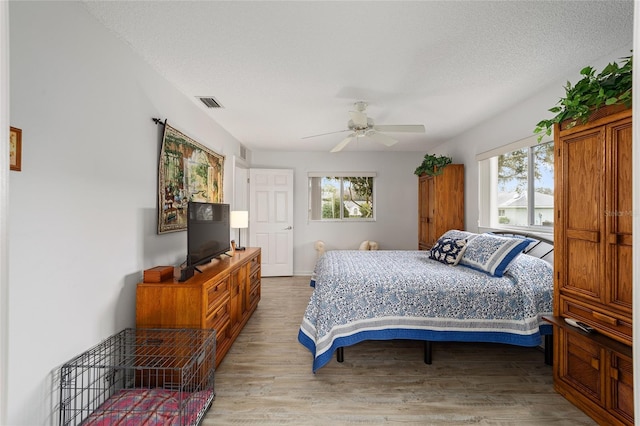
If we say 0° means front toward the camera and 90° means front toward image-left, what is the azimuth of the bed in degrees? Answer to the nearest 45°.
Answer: approximately 90°

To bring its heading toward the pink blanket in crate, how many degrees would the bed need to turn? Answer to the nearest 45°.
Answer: approximately 45° to its left

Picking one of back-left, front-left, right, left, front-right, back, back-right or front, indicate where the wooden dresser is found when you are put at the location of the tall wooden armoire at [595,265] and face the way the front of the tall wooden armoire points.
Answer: front

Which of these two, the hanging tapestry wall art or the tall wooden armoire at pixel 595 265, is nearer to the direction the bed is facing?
the hanging tapestry wall art

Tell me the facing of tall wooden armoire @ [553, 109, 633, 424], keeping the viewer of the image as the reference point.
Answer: facing the viewer and to the left of the viewer

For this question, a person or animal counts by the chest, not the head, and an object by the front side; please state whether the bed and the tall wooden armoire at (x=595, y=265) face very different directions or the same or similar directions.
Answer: same or similar directions

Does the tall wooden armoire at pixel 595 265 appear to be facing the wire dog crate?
yes

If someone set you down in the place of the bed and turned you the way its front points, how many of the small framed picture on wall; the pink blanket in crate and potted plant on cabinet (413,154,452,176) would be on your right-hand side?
1

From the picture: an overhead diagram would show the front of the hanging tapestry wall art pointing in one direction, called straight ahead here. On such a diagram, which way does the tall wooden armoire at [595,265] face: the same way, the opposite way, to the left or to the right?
the opposite way

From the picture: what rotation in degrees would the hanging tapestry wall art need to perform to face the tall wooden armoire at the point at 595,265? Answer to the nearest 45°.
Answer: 0° — it already faces it

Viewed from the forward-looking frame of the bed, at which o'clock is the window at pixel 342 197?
The window is roughly at 2 o'clock from the bed.

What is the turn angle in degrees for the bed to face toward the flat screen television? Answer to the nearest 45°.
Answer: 0° — it already faces it

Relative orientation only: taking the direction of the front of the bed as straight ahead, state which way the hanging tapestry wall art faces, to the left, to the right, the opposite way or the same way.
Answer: the opposite way

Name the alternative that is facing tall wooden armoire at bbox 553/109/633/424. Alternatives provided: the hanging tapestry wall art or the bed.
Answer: the hanging tapestry wall art

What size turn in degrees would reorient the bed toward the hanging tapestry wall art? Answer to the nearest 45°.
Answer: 0° — it already faces it

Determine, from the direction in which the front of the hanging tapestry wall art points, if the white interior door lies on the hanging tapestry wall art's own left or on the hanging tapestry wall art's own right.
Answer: on the hanging tapestry wall art's own left

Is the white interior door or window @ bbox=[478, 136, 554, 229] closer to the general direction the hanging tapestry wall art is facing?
the window

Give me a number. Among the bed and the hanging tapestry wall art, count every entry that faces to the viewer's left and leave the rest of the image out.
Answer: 1
